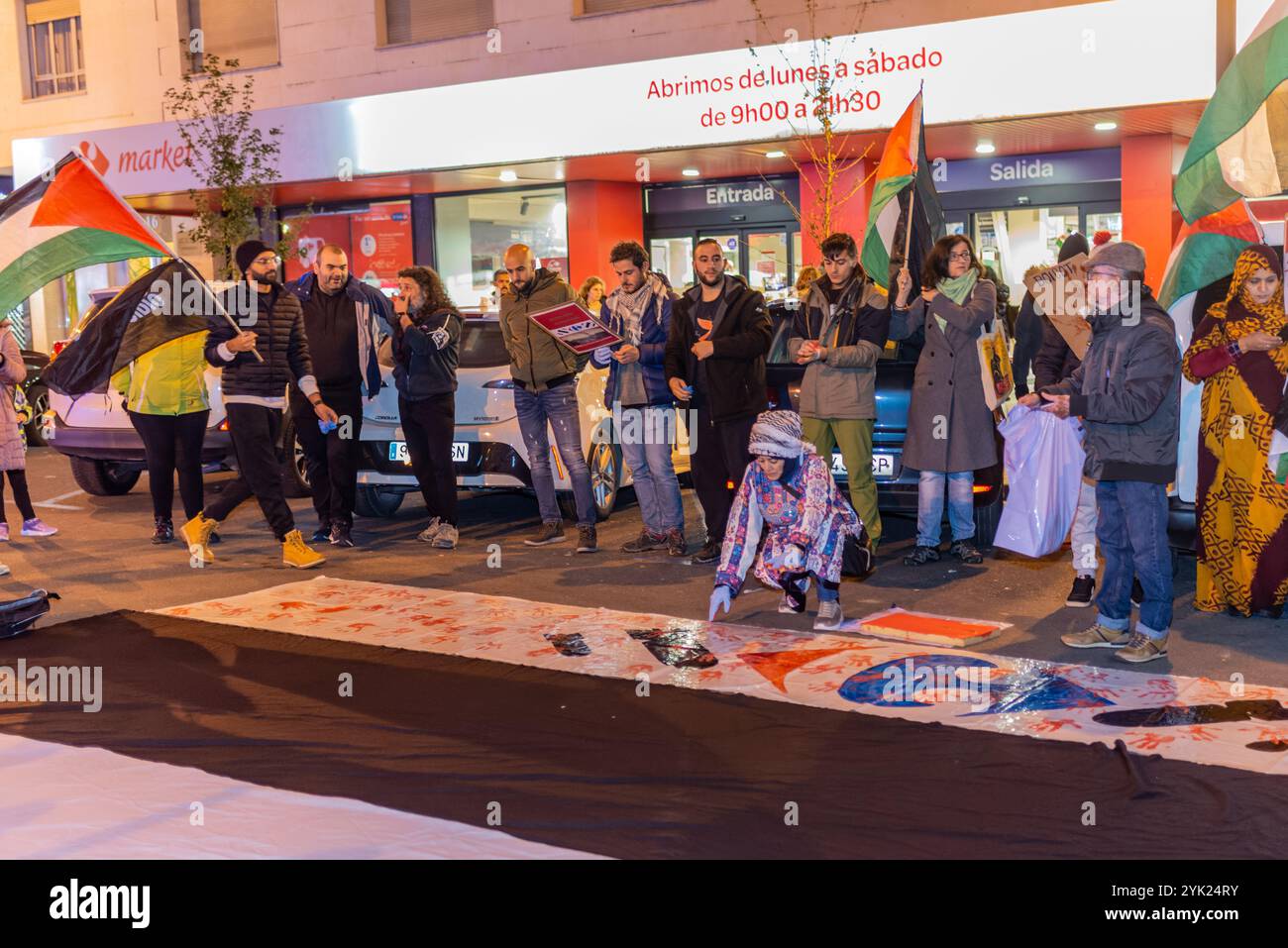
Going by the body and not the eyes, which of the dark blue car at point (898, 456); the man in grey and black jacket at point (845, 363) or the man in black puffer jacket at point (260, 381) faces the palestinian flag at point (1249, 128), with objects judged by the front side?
the man in black puffer jacket

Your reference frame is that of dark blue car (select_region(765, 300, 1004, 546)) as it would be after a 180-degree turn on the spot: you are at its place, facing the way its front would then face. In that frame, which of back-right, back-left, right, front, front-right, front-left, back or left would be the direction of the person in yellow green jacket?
right

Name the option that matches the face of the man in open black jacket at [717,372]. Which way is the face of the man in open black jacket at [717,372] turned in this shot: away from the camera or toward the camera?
toward the camera

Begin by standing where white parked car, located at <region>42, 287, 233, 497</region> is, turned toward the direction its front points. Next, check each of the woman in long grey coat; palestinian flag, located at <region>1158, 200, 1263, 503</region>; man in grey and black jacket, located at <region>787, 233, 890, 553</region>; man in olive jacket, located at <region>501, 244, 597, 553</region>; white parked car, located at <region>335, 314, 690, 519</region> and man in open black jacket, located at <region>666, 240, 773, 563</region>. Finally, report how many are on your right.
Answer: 6

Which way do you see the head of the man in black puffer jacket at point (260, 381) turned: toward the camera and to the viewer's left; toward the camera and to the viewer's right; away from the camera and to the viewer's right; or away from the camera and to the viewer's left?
toward the camera and to the viewer's right

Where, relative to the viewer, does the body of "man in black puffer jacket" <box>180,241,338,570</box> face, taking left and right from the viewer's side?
facing the viewer and to the right of the viewer

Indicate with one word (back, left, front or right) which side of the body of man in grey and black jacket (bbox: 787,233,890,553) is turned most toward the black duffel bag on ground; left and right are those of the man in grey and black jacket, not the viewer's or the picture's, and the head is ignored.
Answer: front

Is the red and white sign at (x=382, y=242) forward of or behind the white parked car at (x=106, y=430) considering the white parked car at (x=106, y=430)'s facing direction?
forward

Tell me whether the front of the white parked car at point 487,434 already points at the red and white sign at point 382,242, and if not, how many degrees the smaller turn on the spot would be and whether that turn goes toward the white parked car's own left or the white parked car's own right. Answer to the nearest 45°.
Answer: approximately 45° to the white parked car's own left

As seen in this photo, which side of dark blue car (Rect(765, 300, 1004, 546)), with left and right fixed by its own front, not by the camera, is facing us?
back

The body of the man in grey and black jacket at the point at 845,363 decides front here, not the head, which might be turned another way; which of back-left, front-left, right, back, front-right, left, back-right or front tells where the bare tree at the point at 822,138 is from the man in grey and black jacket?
back-right

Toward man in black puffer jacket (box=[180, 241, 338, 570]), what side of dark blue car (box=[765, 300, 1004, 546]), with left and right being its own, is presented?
left
